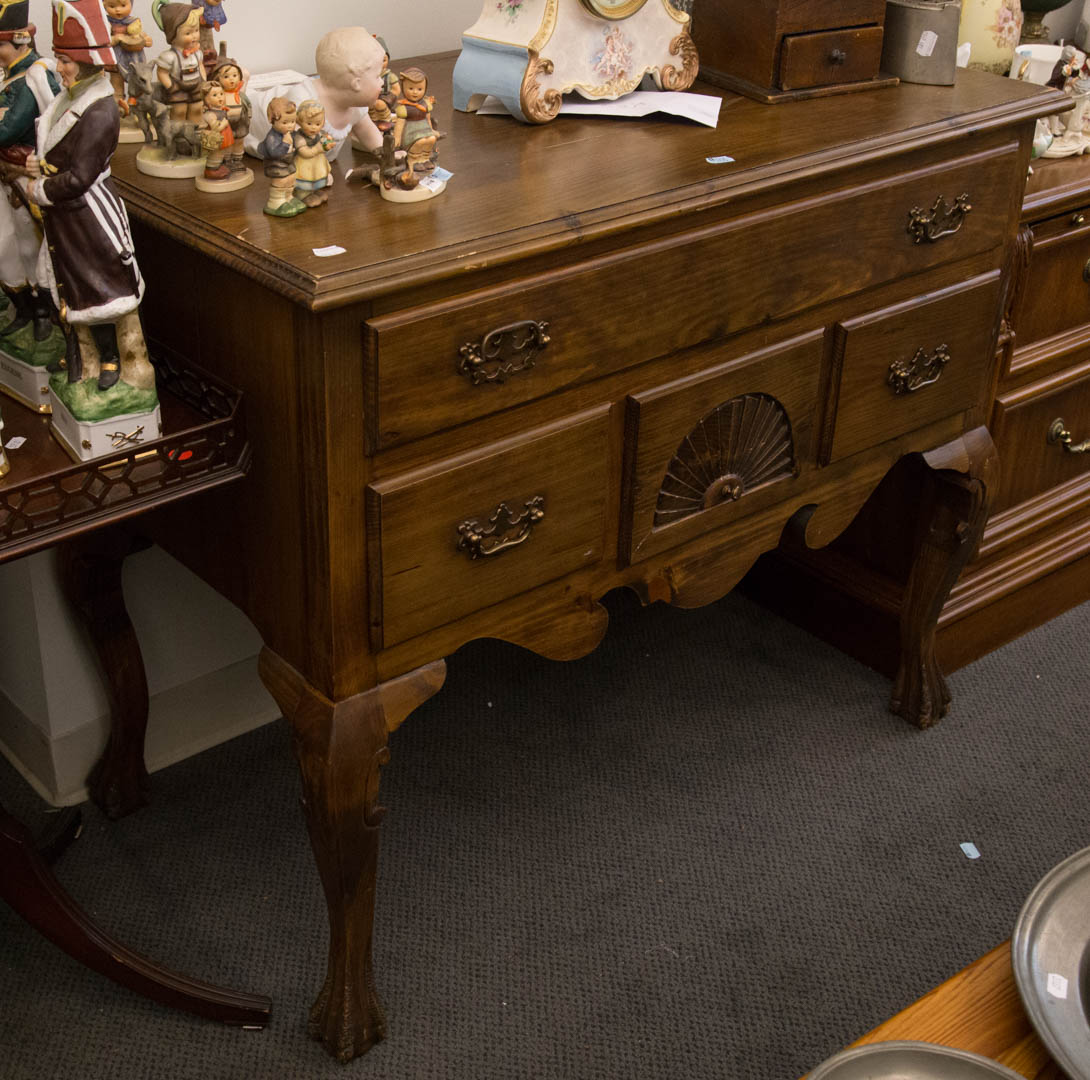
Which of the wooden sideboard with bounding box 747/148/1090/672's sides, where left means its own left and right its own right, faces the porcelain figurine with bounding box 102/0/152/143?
right

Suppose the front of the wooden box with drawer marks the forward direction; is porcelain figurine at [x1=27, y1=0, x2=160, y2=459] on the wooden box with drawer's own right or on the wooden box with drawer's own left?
on the wooden box with drawer's own right

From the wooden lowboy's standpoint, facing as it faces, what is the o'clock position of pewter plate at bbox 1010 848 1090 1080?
The pewter plate is roughly at 12 o'clock from the wooden lowboy.

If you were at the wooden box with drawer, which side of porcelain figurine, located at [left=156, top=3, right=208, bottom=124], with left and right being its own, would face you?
left

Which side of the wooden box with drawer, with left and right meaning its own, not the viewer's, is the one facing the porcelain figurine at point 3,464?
right

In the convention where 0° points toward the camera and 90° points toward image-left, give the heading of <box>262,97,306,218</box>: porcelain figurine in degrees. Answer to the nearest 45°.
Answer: approximately 315°
